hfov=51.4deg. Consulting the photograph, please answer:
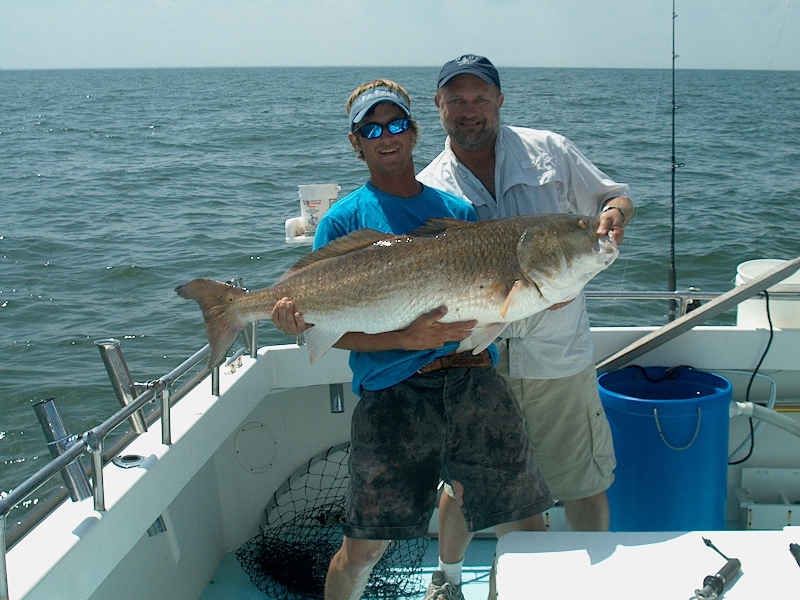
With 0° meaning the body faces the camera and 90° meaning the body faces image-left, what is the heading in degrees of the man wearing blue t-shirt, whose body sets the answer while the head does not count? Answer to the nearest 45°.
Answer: approximately 0°

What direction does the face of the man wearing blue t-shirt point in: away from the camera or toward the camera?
toward the camera

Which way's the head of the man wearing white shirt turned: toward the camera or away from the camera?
toward the camera

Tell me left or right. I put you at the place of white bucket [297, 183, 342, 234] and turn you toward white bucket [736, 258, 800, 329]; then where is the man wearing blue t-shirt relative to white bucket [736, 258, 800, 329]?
right

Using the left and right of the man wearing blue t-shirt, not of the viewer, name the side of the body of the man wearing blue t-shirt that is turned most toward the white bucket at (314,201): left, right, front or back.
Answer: back

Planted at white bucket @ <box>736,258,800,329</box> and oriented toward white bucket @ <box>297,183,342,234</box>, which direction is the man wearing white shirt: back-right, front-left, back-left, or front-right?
front-left

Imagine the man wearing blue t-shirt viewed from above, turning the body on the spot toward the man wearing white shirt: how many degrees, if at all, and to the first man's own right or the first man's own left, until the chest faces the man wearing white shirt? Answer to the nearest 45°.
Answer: approximately 135° to the first man's own left

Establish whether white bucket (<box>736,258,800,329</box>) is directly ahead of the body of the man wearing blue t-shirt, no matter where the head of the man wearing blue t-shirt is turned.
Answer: no

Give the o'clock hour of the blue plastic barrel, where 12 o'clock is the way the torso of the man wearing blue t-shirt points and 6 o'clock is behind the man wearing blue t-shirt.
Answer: The blue plastic barrel is roughly at 8 o'clock from the man wearing blue t-shirt.
